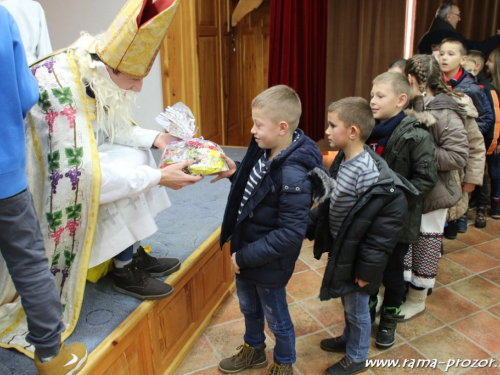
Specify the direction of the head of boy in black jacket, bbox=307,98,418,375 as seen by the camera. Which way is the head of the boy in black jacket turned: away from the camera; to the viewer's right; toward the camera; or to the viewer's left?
to the viewer's left

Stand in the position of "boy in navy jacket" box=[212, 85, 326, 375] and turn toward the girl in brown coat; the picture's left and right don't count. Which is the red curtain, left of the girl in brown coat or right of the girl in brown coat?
left

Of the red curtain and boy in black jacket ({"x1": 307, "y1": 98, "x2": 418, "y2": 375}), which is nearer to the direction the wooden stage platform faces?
the boy in black jacket

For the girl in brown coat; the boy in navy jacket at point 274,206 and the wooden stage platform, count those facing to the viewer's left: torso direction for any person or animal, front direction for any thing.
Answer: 2

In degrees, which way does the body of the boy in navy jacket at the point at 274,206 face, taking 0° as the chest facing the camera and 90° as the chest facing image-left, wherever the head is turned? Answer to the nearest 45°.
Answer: approximately 90°

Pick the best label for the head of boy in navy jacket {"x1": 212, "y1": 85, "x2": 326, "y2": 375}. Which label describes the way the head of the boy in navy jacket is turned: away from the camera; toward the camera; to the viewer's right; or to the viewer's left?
to the viewer's left

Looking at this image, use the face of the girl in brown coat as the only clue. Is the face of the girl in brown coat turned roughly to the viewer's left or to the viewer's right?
to the viewer's left

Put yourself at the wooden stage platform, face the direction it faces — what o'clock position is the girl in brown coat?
The girl in brown coat is roughly at 10 o'clock from the wooden stage platform.

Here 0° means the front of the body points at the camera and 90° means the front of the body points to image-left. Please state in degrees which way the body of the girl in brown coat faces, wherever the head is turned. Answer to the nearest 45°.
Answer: approximately 90°

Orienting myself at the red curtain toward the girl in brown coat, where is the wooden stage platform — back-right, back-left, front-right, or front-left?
front-right

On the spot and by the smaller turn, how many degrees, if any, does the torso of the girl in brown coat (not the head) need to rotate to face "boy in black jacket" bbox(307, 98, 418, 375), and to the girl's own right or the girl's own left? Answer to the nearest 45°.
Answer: approximately 90° to the girl's own left

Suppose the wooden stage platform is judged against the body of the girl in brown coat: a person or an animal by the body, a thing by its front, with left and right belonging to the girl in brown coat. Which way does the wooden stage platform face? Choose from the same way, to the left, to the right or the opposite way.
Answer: the opposite way

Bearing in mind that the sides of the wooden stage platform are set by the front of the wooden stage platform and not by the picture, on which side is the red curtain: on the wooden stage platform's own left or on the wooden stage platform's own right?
on the wooden stage platform's own left

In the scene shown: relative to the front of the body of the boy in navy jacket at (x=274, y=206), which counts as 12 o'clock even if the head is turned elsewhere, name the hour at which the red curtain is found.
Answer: The red curtain is roughly at 3 o'clock from the boy in navy jacket.

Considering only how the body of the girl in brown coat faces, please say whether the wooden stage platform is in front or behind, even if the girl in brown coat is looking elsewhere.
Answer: in front
